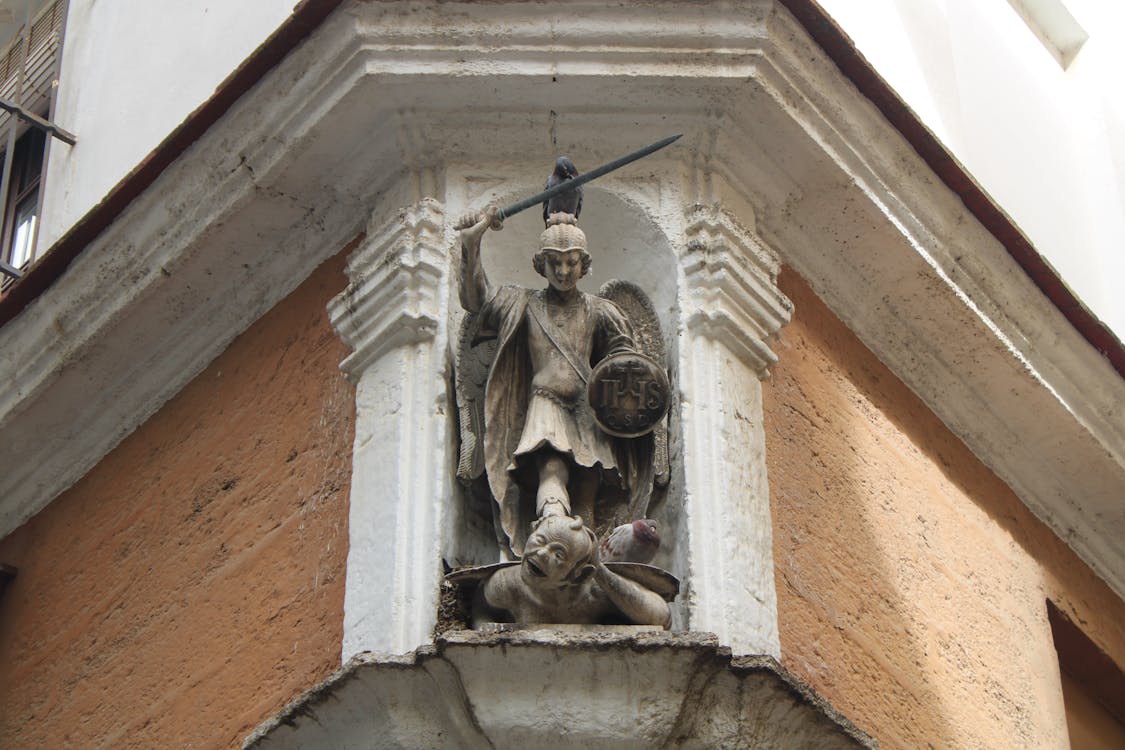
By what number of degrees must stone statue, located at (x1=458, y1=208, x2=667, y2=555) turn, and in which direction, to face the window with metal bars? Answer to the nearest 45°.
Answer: approximately 135° to its right

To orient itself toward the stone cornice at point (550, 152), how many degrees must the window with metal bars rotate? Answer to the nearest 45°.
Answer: approximately 90° to its left

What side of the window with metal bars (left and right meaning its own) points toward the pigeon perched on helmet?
left

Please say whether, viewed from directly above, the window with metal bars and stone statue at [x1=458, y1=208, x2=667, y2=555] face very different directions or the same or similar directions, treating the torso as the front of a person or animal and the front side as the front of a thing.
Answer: same or similar directions

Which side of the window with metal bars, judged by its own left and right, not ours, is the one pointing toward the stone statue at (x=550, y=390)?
left

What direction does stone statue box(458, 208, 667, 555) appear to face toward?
toward the camera

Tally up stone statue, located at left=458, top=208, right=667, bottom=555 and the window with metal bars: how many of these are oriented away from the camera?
0

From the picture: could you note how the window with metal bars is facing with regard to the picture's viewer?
facing the viewer and to the left of the viewer
